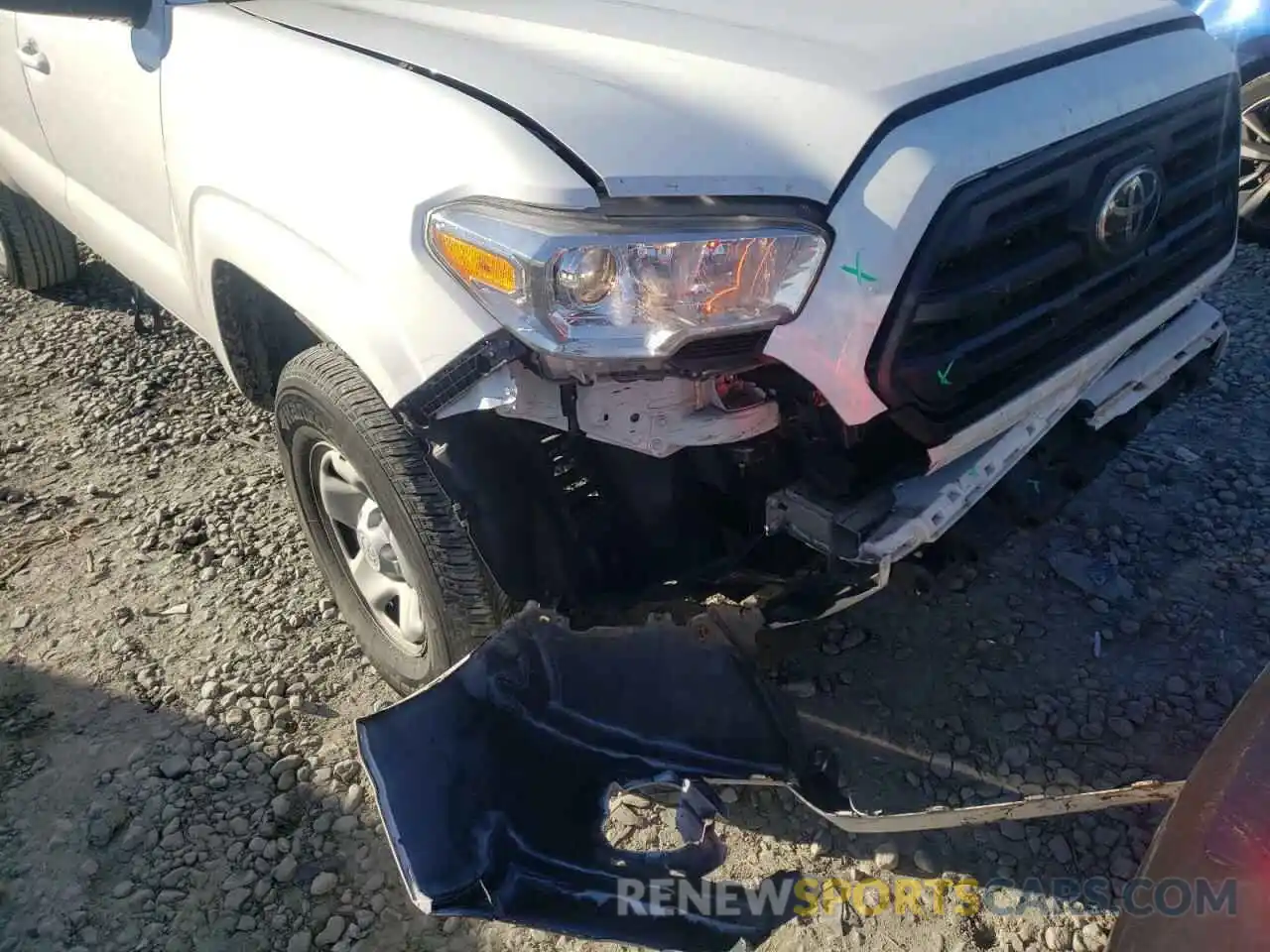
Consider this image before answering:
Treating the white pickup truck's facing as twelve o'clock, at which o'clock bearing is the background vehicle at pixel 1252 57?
The background vehicle is roughly at 9 o'clock from the white pickup truck.

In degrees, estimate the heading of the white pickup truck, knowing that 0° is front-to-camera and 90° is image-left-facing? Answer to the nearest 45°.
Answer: approximately 315°

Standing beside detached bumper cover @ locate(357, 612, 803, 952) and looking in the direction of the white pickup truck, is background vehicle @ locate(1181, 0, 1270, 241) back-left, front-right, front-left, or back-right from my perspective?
front-right
